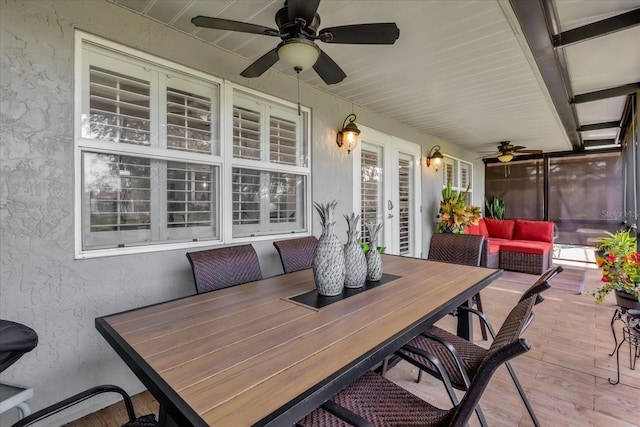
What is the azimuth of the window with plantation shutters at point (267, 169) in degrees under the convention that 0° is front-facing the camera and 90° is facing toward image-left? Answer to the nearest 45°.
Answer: approximately 315°

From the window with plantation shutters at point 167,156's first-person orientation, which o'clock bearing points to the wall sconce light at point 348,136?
The wall sconce light is roughly at 10 o'clock from the window with plantation shutters.

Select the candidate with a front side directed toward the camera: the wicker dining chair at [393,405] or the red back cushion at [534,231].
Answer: the red back cushion

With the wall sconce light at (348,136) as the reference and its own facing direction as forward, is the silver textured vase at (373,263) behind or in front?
in front

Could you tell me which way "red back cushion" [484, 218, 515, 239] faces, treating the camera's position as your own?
facing the viewer

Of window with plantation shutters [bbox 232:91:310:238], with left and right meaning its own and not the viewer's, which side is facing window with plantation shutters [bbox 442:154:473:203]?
left

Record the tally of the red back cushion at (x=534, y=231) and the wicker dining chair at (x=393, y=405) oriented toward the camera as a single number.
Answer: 1

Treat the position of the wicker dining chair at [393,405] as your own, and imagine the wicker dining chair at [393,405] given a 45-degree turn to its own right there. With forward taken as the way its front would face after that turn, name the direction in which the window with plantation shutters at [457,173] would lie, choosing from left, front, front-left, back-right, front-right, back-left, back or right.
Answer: front

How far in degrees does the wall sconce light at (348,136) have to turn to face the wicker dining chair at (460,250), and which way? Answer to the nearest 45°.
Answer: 0° — it already faces it

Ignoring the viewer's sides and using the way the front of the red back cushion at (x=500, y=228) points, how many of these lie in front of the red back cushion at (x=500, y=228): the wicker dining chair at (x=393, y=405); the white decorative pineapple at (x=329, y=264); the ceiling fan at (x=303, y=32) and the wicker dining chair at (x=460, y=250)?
4

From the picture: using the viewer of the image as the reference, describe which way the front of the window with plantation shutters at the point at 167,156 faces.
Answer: facing the viewer and to the right of the viewer

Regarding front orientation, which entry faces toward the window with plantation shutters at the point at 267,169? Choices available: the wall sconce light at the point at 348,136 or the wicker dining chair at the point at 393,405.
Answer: the wicker dining chair

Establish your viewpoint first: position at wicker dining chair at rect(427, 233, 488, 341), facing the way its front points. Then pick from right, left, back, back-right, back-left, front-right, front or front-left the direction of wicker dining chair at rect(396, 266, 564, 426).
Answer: front-left

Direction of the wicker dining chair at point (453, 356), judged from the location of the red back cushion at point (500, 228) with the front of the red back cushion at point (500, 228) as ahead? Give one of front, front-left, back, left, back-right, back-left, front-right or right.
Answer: front

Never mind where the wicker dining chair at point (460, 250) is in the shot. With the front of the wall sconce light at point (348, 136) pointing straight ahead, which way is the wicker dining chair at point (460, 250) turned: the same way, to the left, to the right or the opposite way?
to the right

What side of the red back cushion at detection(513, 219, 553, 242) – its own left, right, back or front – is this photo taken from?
front

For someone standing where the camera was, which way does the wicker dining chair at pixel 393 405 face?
facing away from the viewer and to the left of the viewer

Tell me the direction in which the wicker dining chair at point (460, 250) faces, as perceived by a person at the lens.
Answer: facing the viewer and to the left of the viewer

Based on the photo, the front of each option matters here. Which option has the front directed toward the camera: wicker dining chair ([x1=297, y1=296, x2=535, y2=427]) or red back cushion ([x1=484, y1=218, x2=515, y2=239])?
the red back cushion
